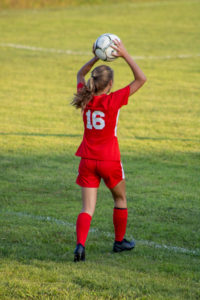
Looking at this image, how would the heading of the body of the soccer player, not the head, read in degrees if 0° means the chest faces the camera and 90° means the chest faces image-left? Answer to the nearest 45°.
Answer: approximately 225°
